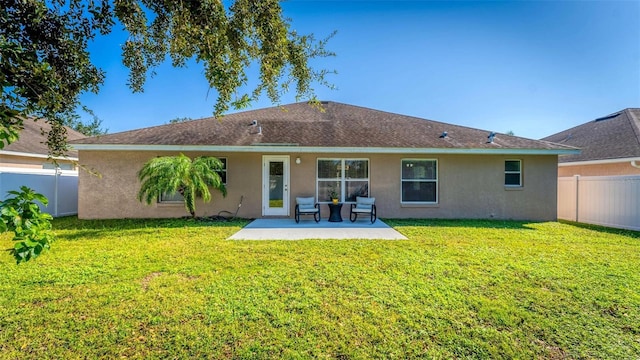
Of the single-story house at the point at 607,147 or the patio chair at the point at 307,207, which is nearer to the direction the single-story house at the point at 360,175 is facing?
the single-story house

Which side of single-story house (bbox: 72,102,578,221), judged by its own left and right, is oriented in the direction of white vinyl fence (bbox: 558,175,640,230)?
right

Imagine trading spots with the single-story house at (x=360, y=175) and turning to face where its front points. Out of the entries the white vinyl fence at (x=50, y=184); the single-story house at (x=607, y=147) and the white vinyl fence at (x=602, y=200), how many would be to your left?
1

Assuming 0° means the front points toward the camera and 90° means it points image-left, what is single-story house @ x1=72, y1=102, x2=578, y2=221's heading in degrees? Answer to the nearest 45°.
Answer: approximately 180°

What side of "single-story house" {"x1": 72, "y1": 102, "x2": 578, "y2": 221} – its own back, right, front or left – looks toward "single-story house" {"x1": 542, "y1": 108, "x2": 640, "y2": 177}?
right

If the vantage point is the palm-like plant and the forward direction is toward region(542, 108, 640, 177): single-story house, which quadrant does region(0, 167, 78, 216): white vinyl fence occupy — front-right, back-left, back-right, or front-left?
back-left

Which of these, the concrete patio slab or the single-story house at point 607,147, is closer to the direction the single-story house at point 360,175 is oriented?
the single-story house

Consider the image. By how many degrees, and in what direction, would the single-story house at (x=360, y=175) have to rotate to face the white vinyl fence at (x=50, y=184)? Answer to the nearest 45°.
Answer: approximately 90° to its left

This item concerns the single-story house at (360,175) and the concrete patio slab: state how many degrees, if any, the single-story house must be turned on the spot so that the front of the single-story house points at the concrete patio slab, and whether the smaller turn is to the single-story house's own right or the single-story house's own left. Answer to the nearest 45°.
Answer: approximately 135° to the single-story house's own left
